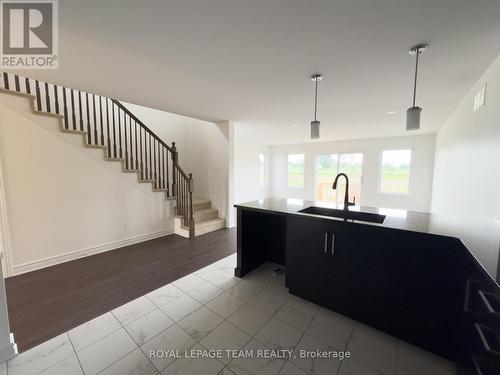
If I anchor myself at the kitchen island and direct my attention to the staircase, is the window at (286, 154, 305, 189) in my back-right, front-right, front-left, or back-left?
front-right

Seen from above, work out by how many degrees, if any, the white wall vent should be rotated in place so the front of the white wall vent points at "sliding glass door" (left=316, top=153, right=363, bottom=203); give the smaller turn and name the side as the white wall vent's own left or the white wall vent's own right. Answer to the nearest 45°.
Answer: approximately 45° to the white wall vent's own right

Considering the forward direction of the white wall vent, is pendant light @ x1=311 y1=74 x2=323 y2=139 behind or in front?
in front

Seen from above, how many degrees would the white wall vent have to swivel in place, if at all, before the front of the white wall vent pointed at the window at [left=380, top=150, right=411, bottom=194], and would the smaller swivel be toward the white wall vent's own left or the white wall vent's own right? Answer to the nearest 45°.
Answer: approximately 90° to the white wall vent's own right

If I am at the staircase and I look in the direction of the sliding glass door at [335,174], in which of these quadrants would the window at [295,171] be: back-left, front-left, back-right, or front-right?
front-left

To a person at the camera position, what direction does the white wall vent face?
facing to the left of the viewer

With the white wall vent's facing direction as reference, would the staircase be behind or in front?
in front

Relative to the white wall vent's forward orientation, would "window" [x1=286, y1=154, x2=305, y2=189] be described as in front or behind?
in front
